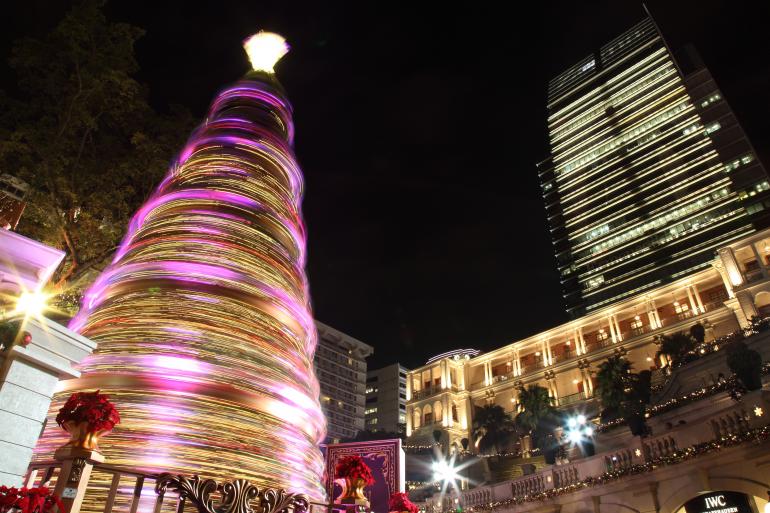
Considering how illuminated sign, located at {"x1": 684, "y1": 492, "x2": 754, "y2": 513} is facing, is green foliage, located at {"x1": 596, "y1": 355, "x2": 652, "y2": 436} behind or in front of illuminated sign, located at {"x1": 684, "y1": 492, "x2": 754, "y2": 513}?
behind

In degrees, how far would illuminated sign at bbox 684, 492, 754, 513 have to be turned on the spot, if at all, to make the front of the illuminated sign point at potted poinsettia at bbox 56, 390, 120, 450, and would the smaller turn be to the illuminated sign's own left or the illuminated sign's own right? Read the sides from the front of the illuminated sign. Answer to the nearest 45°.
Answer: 0° — it already faces it

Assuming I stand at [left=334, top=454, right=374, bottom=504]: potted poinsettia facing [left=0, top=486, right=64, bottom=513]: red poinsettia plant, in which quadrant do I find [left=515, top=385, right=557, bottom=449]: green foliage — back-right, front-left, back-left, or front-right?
back-right

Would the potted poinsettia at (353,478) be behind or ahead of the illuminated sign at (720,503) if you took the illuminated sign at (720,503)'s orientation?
ahead

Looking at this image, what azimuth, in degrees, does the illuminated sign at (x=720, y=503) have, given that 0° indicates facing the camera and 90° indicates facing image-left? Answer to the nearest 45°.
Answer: approximately 0°

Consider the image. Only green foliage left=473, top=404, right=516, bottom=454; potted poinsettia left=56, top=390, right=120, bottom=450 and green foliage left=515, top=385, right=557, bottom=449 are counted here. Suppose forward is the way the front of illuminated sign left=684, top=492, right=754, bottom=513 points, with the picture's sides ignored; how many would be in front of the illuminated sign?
1

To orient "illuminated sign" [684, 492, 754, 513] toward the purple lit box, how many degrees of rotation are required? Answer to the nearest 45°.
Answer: approximately 45° to its right

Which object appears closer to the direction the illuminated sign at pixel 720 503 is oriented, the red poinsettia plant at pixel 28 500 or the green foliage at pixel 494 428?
the red poinsettia plant

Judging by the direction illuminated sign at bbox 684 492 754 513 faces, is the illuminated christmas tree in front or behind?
in front

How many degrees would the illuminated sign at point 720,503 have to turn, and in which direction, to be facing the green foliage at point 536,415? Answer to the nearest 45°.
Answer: approximately 135° to its right

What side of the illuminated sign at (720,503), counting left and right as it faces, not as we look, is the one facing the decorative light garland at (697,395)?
back
